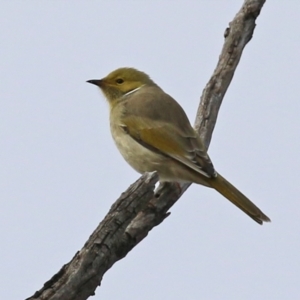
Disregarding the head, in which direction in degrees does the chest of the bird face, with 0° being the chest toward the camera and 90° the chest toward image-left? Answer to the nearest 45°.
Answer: approximately 90°
